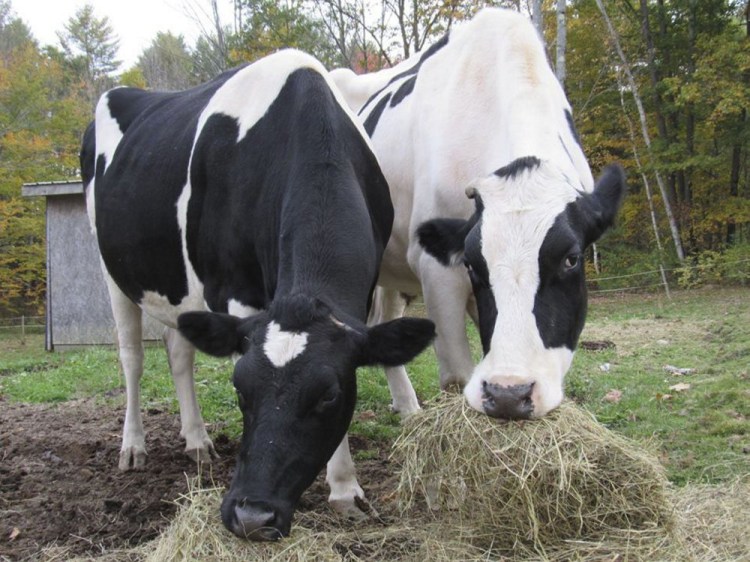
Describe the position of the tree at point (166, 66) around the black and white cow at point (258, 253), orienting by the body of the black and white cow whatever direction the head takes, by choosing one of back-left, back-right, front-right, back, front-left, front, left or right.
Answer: back-left

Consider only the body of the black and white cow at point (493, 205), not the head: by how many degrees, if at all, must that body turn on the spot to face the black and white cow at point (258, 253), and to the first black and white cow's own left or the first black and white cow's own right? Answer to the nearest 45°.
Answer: approximately 135° to the first black and white cow's own right

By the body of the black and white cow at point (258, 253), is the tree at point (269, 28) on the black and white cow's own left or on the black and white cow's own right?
on the black and white cow's own left

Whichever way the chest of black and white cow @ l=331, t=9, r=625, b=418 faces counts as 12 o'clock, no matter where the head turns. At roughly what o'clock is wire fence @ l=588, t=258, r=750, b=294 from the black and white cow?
The wire fence is roughly at 8 o'clock from the black and white cow.

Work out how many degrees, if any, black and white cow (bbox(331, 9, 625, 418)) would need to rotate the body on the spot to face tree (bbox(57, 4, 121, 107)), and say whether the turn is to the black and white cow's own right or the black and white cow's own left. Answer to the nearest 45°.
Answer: approximately 180°

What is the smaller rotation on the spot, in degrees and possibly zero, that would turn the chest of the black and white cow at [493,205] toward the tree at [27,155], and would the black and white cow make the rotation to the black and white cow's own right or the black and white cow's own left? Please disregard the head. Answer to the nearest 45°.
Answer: approximately 180°

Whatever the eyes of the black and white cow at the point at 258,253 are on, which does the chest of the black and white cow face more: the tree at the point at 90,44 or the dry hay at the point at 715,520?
the dry hay

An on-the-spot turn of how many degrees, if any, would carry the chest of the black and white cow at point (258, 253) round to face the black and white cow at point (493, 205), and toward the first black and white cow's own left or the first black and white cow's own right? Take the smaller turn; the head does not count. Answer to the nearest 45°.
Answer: approximately 45° to the first black and white cow's own left

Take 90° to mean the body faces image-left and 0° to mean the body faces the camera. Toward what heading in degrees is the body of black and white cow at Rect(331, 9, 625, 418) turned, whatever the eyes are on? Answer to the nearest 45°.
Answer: approximately 315°

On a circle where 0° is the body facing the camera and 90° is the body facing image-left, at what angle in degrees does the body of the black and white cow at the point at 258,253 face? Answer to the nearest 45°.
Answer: approximately 315°

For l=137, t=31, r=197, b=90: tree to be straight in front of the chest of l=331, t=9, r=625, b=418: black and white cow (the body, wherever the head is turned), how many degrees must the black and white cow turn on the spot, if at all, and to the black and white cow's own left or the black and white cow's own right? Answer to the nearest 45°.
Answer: approximately 180°
